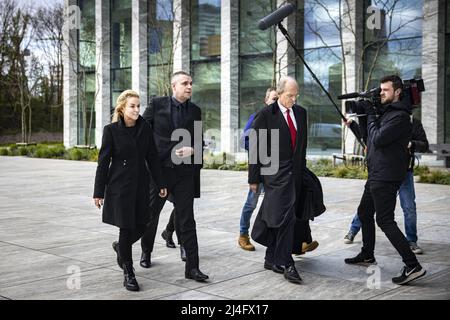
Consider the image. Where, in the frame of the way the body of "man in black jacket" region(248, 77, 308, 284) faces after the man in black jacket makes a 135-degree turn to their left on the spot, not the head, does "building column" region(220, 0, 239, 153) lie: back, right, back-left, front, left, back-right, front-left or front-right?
front

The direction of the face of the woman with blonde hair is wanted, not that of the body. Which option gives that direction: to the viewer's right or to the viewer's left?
to the viewer's right

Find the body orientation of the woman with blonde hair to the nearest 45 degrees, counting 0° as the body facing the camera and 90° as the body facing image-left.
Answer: approximately 315°

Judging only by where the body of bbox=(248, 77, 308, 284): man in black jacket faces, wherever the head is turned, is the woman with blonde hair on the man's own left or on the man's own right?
on the man's own right

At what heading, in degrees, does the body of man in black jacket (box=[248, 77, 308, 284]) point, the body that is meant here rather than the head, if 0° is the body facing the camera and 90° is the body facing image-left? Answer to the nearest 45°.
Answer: approximately 315°

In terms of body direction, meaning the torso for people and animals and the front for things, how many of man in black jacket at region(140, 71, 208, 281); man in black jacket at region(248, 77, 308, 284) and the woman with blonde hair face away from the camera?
0

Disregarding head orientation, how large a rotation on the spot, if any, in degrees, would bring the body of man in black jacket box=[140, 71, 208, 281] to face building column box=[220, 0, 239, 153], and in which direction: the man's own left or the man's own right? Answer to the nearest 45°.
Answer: approximately 135° to the man's own left

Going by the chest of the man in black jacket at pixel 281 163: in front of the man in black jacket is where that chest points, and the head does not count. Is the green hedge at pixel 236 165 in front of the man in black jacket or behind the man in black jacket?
behind

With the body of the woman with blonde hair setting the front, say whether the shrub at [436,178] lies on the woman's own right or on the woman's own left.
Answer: on the woman's own left

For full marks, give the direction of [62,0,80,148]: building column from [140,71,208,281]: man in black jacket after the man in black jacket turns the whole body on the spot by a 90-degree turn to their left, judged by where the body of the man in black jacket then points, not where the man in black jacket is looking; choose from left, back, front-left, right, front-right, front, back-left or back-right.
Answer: front-left
